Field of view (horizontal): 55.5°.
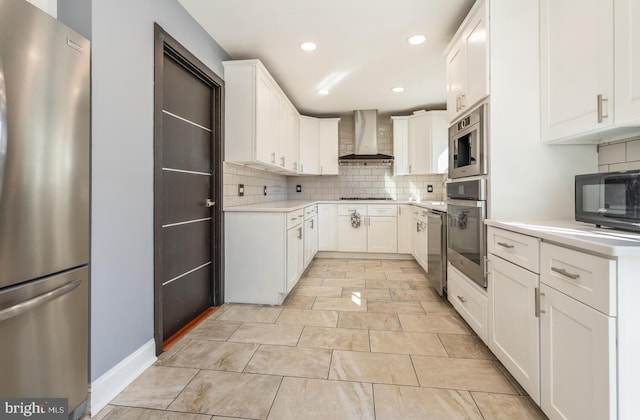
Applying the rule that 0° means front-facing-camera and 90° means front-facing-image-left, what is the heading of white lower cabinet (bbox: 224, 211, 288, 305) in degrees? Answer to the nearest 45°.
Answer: approximately 270°

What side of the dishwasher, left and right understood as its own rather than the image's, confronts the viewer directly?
left

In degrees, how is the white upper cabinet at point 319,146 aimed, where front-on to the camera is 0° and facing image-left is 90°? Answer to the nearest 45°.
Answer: approximately 0°

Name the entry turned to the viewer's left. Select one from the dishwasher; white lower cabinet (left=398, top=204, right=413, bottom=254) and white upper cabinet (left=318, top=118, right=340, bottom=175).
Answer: the dishwasher

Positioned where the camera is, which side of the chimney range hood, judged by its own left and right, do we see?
front

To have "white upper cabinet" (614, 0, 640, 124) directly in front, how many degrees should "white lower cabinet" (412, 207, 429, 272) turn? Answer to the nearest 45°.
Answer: approximately 90° to its left

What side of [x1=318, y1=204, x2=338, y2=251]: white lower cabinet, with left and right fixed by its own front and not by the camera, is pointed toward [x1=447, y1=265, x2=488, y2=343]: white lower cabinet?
front

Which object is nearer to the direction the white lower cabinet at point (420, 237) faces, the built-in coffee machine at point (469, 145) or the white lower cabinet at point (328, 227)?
the white lower cabinet
